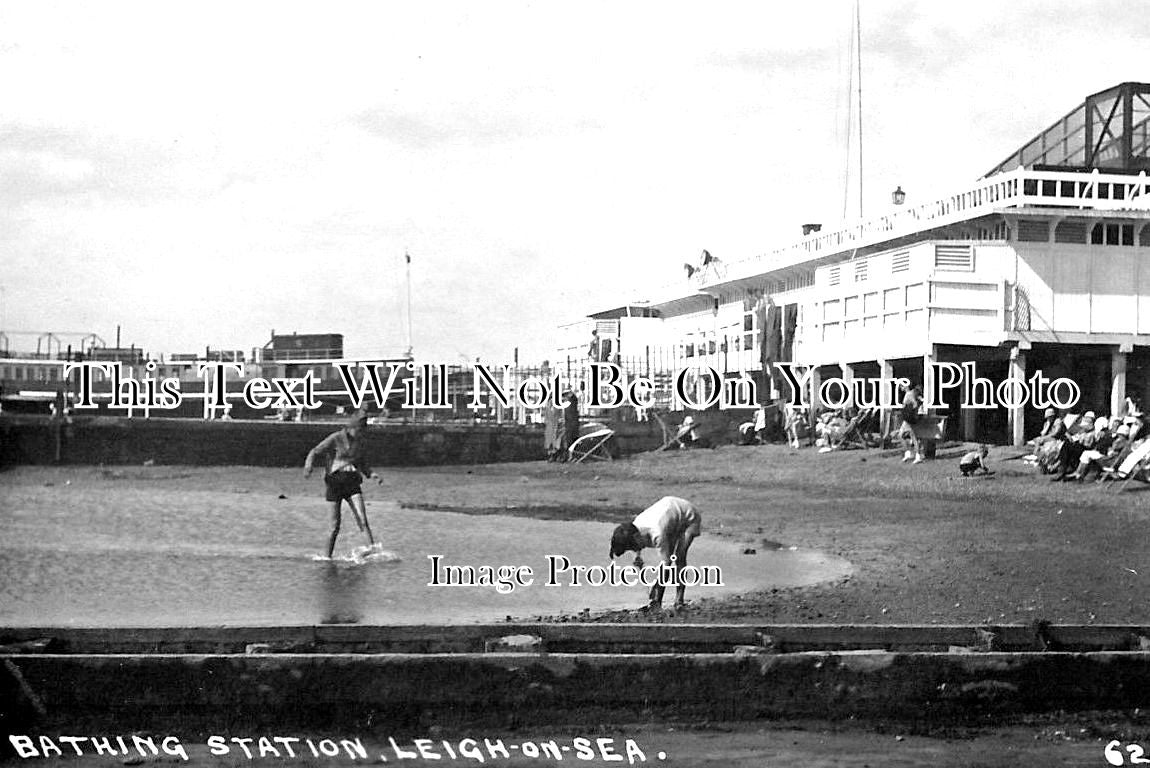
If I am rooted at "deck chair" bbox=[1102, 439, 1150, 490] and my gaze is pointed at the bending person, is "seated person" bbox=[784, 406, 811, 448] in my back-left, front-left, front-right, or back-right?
back-right

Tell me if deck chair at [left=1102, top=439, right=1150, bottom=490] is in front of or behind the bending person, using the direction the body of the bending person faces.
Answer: behind

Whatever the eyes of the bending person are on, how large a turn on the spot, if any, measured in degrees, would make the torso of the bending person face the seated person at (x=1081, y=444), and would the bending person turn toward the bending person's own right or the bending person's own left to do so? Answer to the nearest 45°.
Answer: approximately 135° to the bending person's own right

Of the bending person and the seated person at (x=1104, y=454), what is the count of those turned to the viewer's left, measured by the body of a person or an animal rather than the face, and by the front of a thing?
2

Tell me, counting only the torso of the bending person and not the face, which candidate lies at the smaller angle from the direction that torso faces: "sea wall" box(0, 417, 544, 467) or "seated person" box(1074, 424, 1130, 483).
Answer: the sea wall

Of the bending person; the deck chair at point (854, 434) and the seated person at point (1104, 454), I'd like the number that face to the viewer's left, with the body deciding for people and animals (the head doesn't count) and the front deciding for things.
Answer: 3

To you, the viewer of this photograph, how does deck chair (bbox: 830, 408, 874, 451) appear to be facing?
facing to the left of the viewer

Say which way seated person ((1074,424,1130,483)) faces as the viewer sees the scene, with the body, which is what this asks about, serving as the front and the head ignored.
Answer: to the viewer's left

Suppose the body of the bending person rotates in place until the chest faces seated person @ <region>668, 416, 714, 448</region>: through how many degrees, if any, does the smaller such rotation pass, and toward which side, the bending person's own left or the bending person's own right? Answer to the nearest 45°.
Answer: approximately 90° to the bending person's own right

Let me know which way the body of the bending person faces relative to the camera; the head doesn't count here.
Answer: to the viewer's left

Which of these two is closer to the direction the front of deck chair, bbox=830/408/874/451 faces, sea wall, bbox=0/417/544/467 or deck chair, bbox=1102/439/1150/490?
the sea wall

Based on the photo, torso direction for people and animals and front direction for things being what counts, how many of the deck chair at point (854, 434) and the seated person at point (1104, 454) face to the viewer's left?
2

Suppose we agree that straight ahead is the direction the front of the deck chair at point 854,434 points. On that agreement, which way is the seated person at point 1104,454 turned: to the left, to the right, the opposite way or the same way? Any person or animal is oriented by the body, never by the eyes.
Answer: the same way

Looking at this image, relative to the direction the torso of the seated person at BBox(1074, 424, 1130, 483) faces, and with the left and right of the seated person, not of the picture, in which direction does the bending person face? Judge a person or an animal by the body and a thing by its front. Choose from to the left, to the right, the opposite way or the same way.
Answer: the same way
